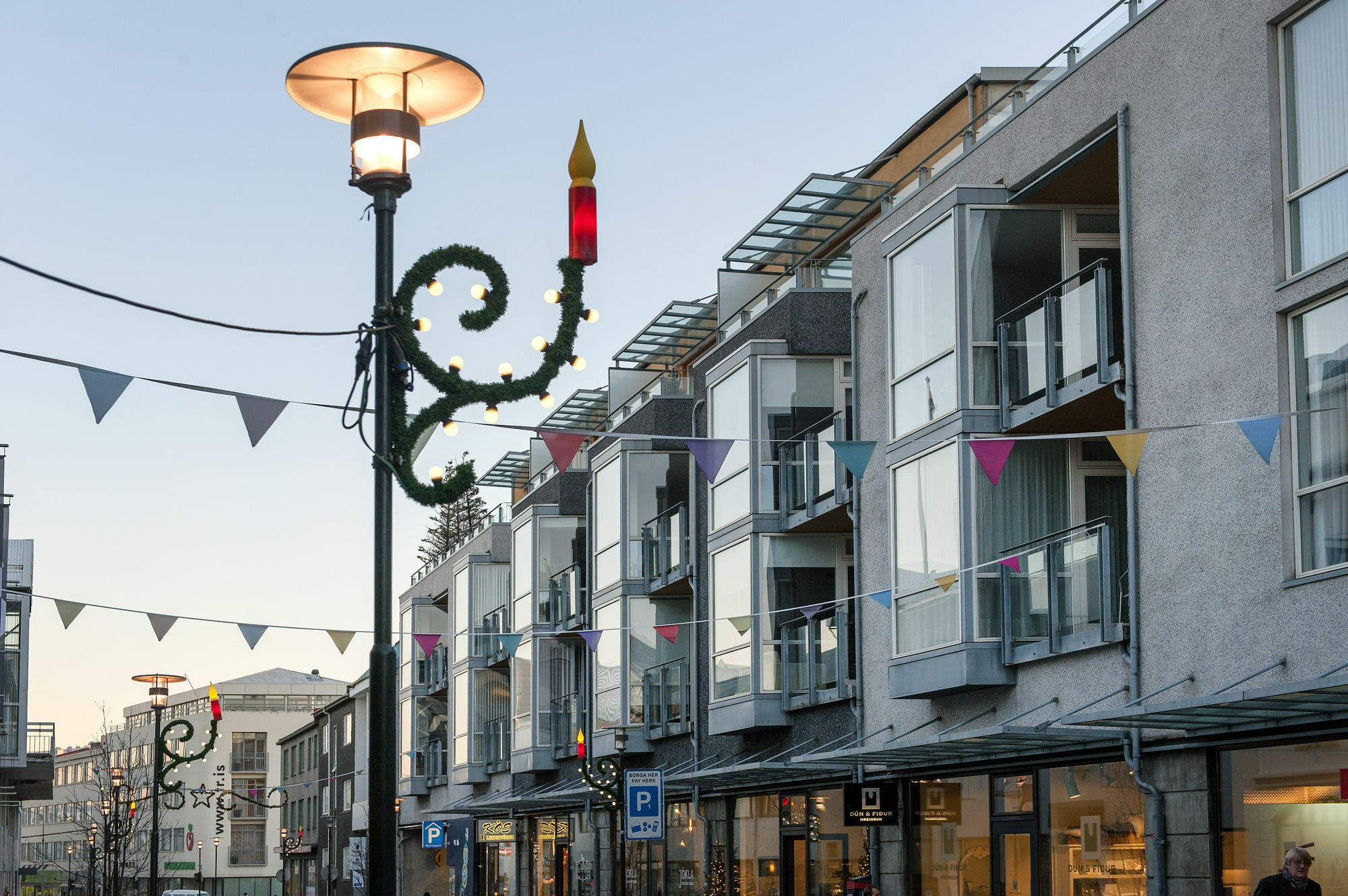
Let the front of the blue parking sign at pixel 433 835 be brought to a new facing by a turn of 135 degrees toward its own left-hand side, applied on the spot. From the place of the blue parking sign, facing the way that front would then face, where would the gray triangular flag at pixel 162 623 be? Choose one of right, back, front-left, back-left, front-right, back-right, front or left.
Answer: back-right

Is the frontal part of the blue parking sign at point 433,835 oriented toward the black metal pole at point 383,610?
yes

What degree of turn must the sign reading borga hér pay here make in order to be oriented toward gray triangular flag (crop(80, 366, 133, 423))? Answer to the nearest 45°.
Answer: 0° — it already faces it

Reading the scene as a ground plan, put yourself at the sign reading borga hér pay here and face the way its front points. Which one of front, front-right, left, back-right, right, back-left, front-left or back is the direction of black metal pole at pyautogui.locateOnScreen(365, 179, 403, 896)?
front

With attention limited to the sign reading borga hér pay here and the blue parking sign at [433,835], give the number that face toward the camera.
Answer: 2

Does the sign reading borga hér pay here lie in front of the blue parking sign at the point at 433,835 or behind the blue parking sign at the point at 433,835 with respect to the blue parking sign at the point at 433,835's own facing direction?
in front

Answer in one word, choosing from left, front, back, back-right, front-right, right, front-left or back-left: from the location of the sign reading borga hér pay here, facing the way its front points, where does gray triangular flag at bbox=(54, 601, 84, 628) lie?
front-right

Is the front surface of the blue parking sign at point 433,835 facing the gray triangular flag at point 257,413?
yes

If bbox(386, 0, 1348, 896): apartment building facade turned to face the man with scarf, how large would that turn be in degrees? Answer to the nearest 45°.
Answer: approximately 45° to its left

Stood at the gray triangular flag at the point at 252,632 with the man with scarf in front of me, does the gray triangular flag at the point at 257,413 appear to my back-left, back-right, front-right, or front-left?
front-right

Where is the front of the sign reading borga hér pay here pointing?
toward the camera

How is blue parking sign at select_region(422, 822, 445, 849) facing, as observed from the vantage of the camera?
facing the viewer

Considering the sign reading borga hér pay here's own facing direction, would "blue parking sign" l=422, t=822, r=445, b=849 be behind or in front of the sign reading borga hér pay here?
behind

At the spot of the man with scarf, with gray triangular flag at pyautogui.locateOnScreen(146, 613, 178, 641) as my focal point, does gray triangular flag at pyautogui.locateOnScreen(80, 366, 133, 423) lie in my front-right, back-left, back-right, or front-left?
front-left

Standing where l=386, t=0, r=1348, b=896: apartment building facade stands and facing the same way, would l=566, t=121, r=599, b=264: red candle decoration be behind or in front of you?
in front
